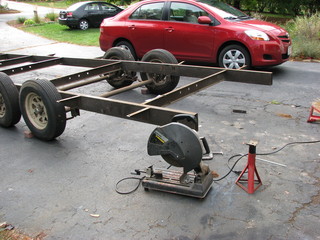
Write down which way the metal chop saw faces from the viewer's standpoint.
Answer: facing to the left of the viewer

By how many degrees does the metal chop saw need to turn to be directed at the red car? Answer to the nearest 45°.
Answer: approximately 90° to its right

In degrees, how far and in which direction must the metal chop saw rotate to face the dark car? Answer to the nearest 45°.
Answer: approximately 90° to its right

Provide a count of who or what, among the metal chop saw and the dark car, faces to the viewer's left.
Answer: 1

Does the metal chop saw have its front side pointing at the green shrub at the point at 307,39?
no

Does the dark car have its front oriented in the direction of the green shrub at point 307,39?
no

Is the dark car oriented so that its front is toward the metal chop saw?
no

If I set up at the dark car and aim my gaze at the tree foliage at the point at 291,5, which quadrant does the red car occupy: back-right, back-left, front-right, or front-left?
front-right

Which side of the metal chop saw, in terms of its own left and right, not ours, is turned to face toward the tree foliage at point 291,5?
right

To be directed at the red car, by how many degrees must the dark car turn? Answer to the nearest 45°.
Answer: approximately 135° to its right
